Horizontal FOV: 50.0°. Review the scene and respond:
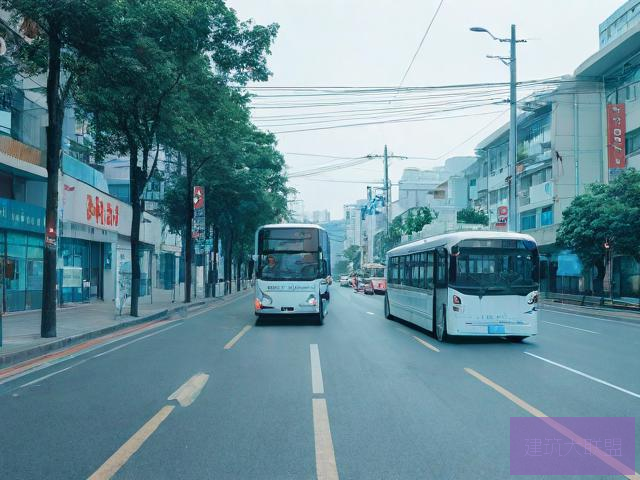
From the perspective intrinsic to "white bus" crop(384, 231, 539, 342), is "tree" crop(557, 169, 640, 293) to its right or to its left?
on its left

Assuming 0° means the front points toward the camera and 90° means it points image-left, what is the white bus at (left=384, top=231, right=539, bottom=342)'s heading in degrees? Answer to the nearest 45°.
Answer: approximately 315°

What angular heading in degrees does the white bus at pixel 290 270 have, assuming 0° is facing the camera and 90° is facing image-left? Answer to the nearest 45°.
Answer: approximately 0°

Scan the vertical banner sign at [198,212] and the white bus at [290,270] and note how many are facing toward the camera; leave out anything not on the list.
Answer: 2

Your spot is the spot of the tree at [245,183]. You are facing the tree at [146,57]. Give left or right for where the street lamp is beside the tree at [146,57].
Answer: left

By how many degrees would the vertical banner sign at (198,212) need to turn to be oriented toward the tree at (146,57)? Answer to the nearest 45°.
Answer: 0° — it already faces it

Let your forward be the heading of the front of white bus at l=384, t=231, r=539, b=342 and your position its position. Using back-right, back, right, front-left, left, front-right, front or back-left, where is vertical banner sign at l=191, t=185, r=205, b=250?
back

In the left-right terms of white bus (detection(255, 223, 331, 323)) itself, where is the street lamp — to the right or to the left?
on its left
